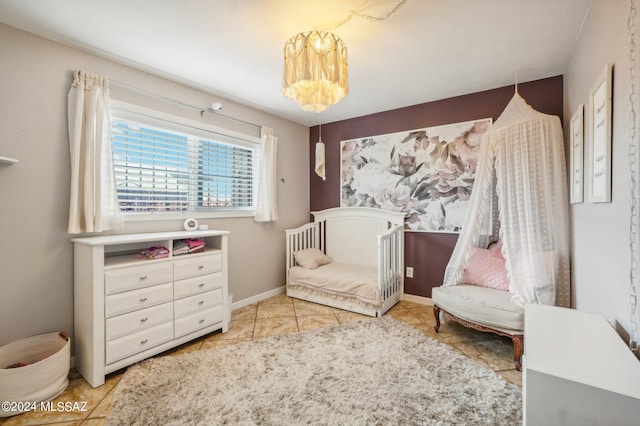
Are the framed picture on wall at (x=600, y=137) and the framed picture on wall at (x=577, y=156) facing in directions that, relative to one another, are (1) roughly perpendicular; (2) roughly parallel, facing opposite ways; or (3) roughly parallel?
roughly parallel

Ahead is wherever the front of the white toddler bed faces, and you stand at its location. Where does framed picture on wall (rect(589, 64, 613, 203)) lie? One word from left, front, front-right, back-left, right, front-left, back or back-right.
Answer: left

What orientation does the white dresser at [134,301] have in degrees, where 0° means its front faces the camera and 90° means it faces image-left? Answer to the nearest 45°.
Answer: approximately 315°

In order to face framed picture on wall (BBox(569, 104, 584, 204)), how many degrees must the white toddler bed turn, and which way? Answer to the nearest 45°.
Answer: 0° — it already faces it

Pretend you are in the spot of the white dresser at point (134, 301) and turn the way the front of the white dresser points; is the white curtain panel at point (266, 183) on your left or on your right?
on your left

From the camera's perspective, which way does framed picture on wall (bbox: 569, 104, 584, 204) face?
to the viewer's left

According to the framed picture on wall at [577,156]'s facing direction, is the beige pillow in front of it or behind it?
in front

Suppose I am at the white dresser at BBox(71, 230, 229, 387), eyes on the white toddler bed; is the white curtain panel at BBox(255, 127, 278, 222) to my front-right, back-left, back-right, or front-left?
front-left

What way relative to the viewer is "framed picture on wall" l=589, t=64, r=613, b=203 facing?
to the viewer's left

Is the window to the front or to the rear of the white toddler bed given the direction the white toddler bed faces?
to the front

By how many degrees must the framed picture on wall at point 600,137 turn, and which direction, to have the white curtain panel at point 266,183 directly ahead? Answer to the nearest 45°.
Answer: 0° — it already faces it

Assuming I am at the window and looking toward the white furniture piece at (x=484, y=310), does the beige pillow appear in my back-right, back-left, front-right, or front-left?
front-left
